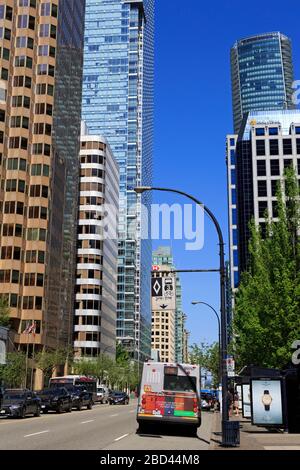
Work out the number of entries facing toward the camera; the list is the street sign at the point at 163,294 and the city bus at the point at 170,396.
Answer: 1

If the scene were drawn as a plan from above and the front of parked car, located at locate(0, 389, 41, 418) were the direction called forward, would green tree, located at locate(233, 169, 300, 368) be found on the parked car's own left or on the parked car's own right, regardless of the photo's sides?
on the parked car's own left

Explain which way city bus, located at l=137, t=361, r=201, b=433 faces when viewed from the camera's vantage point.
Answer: facing away from the viewer

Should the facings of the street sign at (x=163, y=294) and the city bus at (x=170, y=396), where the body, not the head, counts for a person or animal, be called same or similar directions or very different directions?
very different directions

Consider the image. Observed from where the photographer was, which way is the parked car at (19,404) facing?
facing the viewer and to the left of the viewer

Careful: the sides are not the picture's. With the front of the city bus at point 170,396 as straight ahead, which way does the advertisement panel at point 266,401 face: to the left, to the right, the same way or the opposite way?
the opposite way

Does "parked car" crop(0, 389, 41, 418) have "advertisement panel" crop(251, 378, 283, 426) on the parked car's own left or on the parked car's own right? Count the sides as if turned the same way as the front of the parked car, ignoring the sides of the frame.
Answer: on the parked car's own left

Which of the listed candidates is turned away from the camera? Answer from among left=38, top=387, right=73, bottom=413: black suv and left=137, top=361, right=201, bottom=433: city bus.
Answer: the city bus

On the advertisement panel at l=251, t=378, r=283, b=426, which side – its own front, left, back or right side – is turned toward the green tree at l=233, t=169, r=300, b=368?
back

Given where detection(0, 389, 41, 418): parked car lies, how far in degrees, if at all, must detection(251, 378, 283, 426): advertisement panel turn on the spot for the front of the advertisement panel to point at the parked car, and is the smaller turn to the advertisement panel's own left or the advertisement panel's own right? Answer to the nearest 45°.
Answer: approximately 90° to the advertisement panel's own right

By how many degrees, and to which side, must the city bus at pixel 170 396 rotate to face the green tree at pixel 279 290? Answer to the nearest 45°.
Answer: approximately 45° to its right

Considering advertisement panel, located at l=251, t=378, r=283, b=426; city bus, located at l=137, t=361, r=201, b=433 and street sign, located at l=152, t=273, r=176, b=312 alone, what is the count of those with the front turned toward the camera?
2
